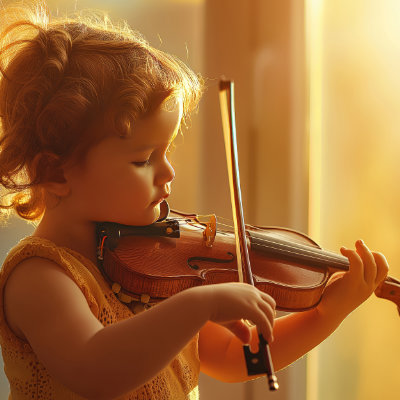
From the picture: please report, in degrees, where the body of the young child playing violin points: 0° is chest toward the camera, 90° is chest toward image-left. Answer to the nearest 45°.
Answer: approximately 270°
